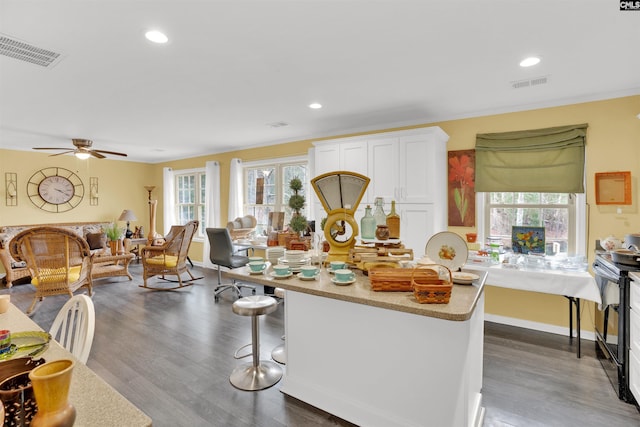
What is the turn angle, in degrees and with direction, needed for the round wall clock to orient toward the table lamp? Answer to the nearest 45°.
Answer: approximately 90° to its left

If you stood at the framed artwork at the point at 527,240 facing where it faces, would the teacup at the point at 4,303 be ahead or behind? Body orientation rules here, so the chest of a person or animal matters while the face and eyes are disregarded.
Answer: ahead

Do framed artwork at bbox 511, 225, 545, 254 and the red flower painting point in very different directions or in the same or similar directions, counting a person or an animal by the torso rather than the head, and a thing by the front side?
same or similar directions

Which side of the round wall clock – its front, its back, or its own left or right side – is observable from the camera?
front

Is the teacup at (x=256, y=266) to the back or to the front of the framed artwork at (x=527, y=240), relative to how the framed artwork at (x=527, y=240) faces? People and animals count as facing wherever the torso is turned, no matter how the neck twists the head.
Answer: to the front

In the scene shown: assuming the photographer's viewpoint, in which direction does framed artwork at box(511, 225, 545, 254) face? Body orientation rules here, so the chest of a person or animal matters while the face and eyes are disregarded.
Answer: facing the viewer

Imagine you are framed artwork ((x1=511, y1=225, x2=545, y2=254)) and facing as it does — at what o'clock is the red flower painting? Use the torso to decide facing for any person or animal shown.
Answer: The red flower painting is roughly at 3 o'clock from the framed artwork.

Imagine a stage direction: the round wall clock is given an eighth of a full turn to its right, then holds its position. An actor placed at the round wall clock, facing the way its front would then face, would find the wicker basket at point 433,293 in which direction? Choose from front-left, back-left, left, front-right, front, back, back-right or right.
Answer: front-left

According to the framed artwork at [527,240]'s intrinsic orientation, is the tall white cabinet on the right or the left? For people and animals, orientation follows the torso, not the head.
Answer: on its right

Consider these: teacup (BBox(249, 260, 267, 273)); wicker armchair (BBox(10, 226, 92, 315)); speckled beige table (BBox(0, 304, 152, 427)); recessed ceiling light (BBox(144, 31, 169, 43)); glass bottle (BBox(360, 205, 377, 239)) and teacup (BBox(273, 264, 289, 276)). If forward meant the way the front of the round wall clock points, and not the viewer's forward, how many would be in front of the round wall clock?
6

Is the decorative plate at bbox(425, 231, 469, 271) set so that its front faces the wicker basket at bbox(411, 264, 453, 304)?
yes

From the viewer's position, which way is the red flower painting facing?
facing the viewer

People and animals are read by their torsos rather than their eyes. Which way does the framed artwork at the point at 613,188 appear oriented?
toward the camera

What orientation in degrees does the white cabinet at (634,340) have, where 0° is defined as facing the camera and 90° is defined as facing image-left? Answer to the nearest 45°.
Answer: approximately 90°

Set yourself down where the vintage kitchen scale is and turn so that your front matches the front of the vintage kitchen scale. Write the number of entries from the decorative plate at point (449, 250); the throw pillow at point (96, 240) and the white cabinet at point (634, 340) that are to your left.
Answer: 2

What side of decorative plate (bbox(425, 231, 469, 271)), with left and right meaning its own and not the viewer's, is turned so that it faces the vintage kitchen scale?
right

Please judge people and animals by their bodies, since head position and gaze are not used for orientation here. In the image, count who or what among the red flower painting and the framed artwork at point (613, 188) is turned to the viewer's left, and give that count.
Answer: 0

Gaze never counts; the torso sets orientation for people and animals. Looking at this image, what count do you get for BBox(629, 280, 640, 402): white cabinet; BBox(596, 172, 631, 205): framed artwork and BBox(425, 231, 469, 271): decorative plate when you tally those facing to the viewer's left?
1

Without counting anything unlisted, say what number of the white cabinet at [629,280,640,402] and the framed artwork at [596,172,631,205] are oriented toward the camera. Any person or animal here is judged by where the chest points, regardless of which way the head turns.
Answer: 1
